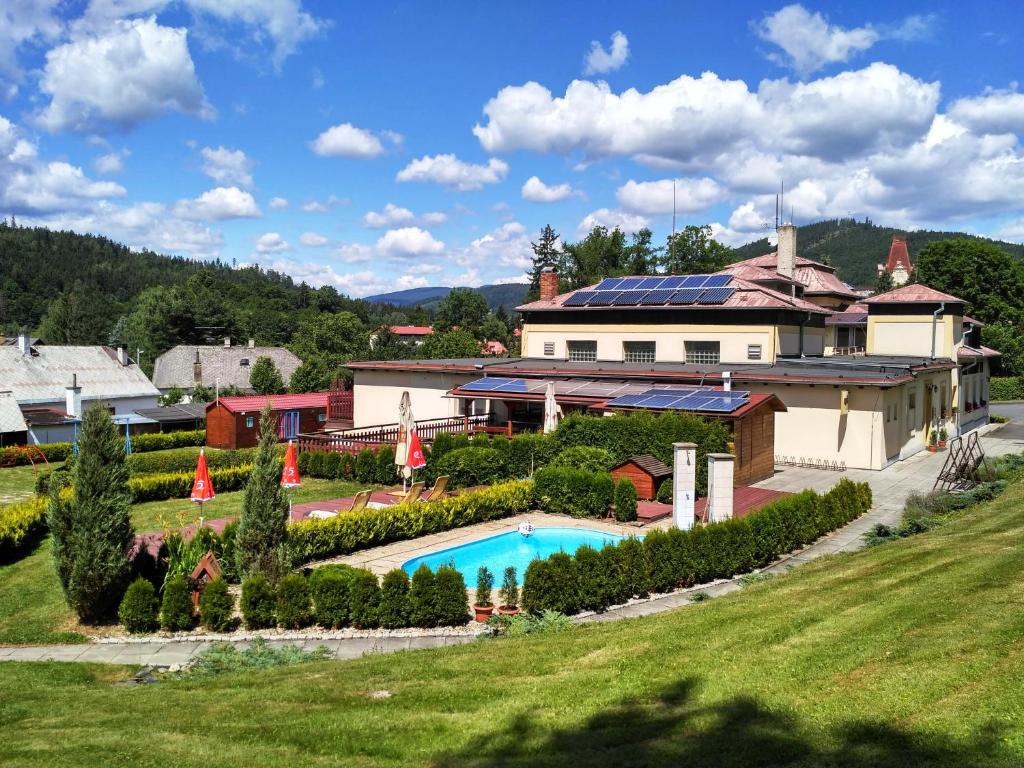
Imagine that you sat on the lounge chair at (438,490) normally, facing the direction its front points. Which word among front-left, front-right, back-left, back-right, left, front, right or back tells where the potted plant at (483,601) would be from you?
front-left

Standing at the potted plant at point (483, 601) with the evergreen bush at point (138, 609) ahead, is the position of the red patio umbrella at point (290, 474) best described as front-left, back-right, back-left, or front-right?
front-right

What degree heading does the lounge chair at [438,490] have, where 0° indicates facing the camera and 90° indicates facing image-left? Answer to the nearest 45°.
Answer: approximately 45°

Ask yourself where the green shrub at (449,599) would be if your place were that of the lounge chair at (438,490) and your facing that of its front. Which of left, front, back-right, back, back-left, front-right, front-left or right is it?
front-left

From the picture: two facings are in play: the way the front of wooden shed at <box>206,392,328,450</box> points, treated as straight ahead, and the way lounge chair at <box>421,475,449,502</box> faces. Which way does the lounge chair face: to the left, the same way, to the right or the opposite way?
to the right

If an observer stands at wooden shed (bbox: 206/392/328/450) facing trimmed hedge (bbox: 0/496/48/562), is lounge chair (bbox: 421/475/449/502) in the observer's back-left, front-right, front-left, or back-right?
front-left

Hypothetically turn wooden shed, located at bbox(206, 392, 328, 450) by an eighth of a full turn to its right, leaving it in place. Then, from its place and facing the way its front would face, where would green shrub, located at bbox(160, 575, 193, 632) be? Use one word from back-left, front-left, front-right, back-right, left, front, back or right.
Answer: front

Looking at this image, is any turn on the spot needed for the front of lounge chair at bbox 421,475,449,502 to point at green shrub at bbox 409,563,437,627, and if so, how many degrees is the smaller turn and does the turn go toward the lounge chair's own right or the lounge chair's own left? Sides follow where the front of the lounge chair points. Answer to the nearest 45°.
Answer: approximately 45° to the lounge chair's own left

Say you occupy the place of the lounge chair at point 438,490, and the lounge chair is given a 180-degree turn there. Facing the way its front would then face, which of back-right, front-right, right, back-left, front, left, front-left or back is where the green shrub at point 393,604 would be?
back-right

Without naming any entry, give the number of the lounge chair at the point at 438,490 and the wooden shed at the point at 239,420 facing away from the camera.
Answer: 0

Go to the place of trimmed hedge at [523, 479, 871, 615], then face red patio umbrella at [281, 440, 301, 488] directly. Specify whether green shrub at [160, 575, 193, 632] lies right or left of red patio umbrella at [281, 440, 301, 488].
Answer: left

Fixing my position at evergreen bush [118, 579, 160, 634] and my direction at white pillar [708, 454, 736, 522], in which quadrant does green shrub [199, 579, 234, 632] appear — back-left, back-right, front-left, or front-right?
front-right

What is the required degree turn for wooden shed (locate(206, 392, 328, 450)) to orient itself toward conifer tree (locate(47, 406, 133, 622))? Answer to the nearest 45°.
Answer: approximately 45° to its right

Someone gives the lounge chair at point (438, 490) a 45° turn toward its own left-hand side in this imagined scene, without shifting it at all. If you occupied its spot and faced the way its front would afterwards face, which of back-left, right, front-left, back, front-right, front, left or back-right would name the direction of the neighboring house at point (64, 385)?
back-right

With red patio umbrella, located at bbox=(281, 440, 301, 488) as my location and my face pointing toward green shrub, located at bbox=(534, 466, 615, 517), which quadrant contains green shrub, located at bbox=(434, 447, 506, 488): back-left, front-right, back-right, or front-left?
front-left

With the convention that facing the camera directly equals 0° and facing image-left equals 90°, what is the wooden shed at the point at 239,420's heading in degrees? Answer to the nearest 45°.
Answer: approximately 315°
